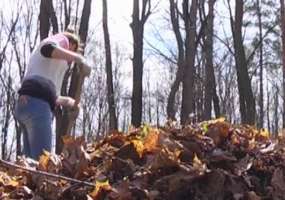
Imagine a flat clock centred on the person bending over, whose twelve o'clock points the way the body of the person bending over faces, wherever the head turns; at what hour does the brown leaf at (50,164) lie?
The brown leaf is roughly at 3 o'clock from the person bending over.

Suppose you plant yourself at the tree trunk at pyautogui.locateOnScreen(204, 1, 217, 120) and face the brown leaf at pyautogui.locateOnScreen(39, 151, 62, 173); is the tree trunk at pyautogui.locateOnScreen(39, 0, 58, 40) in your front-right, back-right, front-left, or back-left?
front-right

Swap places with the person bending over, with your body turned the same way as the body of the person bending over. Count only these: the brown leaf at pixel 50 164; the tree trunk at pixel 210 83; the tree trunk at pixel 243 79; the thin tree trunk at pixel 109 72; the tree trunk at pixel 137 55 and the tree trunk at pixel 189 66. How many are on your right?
1

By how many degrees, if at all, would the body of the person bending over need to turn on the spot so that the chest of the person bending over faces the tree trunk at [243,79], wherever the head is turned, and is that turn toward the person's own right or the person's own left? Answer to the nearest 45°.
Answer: approximately 45° to the person's own left

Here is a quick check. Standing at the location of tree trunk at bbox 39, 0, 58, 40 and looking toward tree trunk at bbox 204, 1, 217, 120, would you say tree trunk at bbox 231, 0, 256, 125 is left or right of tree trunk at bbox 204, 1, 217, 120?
right

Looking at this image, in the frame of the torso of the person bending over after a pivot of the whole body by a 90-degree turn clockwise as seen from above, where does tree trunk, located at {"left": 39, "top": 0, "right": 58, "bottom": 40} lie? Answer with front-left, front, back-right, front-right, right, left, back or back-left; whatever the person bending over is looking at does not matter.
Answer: back

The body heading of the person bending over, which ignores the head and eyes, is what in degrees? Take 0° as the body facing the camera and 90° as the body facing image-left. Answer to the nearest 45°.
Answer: approximately 270°
